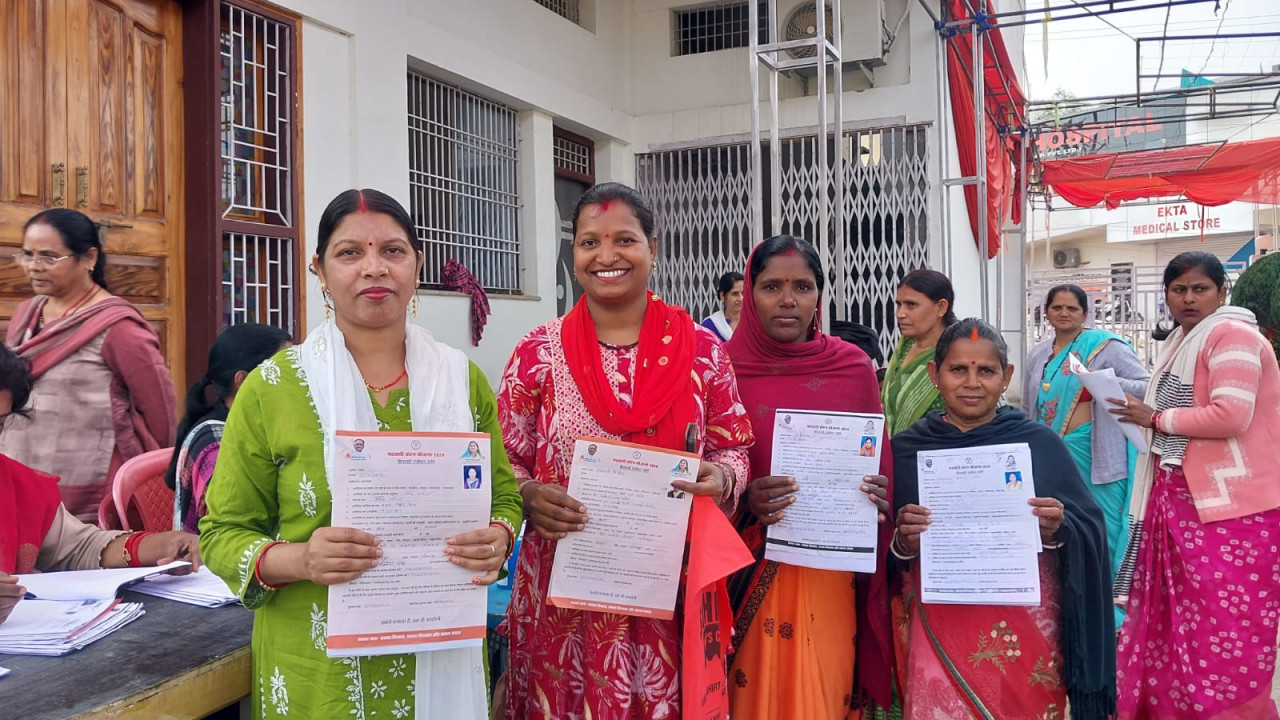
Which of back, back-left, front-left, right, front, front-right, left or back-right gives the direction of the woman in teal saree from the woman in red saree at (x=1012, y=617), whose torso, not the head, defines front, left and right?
back

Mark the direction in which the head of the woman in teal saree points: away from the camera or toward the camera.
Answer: toward the camera

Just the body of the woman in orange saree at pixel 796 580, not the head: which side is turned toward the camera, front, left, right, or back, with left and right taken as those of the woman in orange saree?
front

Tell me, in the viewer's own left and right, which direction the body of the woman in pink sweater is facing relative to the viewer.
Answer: facing the viewer and to the left of the viewer

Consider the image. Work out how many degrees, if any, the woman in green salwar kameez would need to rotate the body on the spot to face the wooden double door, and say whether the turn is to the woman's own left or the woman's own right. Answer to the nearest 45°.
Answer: approximately 180°

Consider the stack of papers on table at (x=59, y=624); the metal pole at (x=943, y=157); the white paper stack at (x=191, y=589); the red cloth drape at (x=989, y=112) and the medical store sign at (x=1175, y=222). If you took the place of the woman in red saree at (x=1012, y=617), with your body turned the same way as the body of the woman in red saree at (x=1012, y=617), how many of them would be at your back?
3

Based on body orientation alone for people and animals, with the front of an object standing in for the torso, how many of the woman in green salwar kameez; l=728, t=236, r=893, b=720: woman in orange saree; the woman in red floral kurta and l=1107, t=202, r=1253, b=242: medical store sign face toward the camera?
4

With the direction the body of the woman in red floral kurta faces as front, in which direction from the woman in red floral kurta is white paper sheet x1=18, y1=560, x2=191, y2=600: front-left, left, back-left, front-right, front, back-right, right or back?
right

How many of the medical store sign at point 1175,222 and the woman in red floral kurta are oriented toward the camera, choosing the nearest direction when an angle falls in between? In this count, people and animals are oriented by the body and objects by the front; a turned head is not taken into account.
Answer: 2

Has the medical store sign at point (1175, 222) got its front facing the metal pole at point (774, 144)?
yes

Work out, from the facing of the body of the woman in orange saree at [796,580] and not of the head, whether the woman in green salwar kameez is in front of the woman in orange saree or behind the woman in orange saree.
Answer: in front

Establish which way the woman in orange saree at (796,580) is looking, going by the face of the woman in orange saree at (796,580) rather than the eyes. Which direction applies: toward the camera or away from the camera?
toward the camera

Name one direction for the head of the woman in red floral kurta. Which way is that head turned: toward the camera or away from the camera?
toward the camera

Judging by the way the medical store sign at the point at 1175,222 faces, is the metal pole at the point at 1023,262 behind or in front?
in front

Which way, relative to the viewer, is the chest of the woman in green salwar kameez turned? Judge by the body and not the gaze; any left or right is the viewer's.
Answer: facing the viewer
